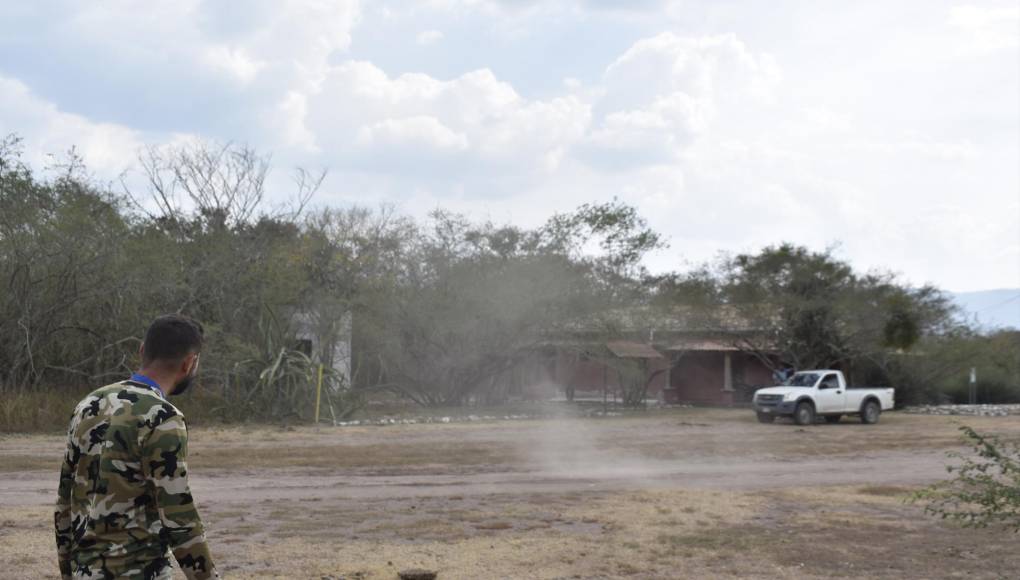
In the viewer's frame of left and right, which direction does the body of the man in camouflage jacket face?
facing away from the viewer and to the right of the viewer

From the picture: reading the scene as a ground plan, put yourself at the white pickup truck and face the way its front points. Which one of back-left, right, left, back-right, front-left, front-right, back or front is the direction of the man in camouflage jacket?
front-left

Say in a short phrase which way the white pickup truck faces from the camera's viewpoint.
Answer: facing the viewer and to the left of the viewer

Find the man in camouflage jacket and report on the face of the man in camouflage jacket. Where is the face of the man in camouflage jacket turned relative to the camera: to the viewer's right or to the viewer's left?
to the viewer's right

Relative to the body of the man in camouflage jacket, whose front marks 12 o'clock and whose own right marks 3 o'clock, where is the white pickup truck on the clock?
The white pickup truck is roughly at 12 o'clock from the man in camouflage jacket.
